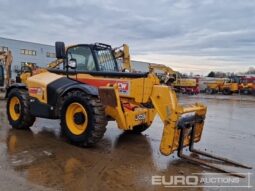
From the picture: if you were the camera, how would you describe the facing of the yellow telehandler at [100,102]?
facing the viewer and to the right of the viewer
